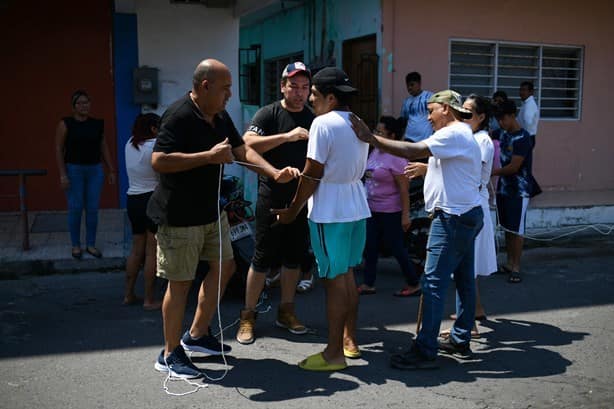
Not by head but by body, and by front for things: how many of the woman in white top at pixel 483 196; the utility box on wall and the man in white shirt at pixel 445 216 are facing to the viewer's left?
2

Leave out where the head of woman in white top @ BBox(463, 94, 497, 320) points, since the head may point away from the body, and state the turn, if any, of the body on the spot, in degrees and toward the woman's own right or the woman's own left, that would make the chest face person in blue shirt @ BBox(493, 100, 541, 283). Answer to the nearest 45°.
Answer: approximately 90° to the woman's own right

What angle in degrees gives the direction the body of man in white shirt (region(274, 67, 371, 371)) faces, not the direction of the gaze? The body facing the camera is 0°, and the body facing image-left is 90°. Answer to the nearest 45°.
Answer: approximately 135°

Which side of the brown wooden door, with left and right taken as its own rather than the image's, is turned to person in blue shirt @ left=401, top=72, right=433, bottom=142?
left

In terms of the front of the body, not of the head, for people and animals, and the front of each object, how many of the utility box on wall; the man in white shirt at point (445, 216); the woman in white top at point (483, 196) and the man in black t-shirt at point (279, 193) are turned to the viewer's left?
2

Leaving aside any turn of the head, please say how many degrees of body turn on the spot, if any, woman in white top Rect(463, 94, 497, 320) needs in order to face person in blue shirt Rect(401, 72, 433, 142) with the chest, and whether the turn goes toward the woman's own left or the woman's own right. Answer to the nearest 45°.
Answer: approximately 90° to the woman's own right

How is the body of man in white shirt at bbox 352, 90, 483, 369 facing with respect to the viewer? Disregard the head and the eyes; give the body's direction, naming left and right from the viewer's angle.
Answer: facing to the left of the viewer

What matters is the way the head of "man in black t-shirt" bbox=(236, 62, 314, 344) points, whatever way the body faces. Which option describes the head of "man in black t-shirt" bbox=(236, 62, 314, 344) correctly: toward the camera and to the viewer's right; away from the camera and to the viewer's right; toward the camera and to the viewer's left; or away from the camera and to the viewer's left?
toward the camera and to the viewer's right

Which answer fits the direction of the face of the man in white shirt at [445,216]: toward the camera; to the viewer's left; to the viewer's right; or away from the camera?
to the viewer's left

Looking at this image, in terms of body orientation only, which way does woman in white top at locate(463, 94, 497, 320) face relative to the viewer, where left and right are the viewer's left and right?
facing to the left of the viewer

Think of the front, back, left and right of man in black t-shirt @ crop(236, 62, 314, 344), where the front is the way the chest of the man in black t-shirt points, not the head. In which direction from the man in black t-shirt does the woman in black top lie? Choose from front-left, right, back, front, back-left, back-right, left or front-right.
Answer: back
